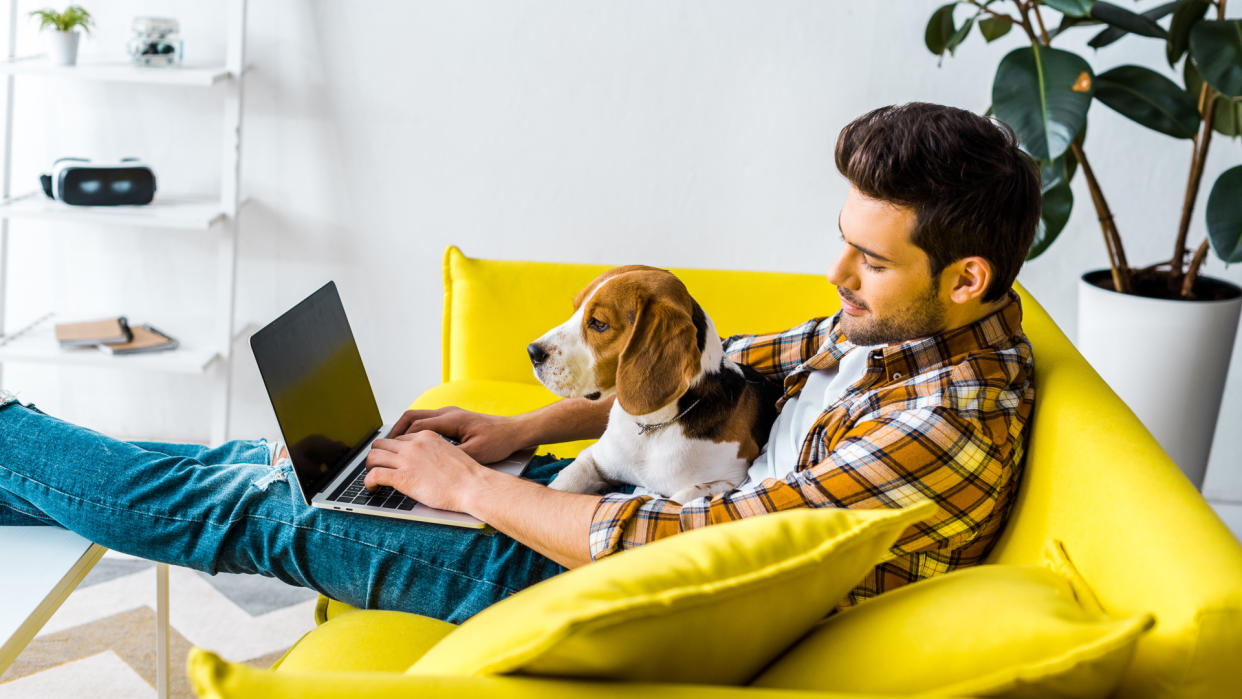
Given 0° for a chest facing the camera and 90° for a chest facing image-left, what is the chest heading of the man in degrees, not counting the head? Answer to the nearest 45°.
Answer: approximately 90°

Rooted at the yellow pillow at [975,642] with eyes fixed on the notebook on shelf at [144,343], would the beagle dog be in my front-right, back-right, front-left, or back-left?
front-right

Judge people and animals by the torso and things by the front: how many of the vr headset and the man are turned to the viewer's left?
1

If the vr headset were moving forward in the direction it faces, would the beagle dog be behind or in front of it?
in front

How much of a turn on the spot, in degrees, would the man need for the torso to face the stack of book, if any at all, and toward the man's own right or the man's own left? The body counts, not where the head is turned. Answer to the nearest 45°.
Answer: approximately 45° to the man's own right

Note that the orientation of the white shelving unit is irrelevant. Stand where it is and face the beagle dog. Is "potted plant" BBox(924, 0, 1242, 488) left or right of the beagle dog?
left

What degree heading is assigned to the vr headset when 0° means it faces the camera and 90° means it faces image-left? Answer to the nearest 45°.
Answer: approximately 0°

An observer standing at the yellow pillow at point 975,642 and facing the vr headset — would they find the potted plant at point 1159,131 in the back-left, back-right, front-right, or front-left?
front-right

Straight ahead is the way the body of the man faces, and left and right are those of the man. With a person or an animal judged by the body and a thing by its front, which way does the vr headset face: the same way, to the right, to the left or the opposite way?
to the left

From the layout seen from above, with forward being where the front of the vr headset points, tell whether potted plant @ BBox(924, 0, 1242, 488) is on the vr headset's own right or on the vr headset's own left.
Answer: on the vr headset's own left
